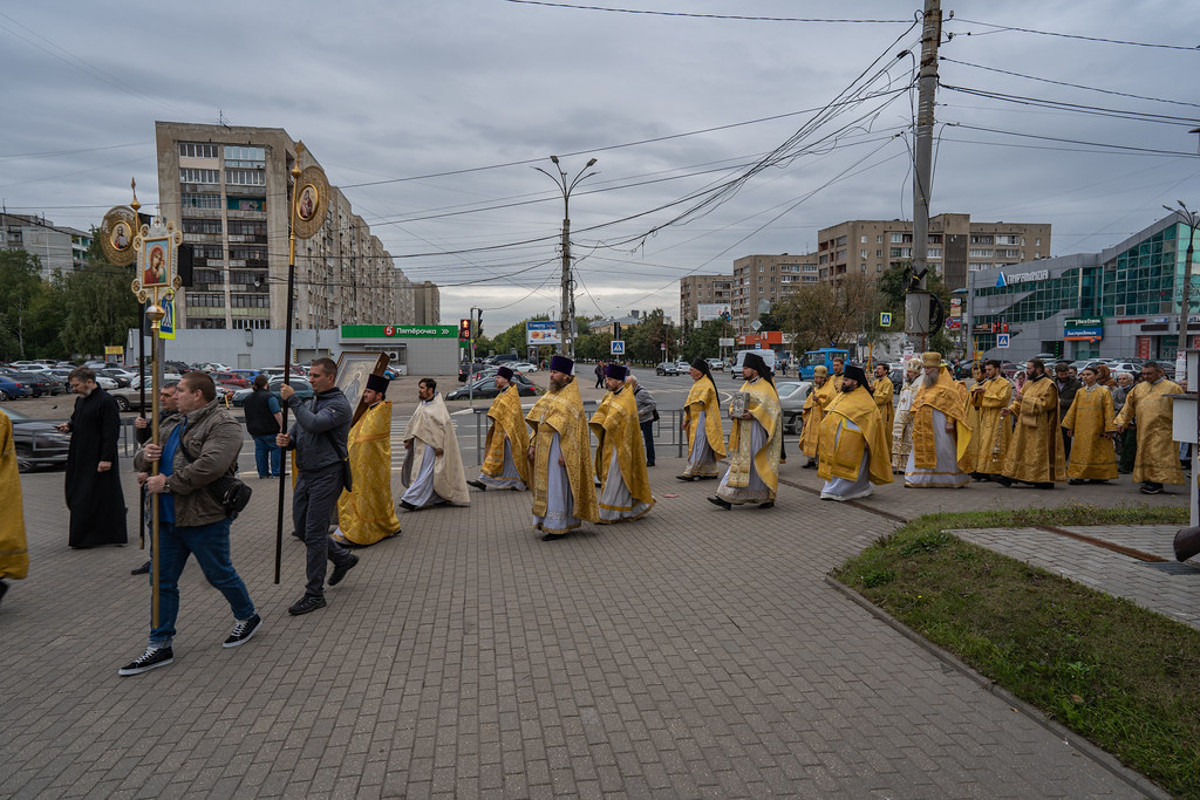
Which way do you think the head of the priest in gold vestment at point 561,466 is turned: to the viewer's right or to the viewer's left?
to the viewer's left

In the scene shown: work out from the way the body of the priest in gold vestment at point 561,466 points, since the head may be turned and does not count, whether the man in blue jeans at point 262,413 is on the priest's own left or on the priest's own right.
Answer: on the priest's own right

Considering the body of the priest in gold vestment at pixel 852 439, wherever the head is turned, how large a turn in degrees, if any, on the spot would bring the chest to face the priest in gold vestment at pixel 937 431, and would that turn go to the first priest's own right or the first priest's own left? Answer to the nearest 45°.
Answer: approximately 180°

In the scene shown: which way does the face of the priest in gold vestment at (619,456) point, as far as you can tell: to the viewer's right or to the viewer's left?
to the viewer's left

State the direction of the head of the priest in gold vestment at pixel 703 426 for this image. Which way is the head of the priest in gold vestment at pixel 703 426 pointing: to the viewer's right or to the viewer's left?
to the viewer's left

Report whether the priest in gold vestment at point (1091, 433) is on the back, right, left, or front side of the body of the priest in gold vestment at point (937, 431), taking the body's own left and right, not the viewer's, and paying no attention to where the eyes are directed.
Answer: back

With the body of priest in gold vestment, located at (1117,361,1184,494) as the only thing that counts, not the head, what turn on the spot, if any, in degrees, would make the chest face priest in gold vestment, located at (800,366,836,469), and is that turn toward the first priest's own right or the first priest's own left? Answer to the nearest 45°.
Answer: approximately 45° to the first priest's own right

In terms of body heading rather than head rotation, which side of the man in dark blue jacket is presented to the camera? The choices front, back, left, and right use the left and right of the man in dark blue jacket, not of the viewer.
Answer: left

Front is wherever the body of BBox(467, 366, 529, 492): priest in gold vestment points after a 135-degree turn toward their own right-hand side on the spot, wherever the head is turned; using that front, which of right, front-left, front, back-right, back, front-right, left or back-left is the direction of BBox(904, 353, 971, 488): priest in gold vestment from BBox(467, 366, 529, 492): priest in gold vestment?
front-right

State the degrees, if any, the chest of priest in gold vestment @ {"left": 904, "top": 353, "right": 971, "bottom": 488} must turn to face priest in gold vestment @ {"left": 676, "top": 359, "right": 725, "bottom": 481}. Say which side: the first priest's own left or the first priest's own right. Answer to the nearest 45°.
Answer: approximately 45° to the first priest's own right

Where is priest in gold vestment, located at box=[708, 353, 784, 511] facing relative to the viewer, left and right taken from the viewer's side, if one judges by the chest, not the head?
facing to the left of the viewer

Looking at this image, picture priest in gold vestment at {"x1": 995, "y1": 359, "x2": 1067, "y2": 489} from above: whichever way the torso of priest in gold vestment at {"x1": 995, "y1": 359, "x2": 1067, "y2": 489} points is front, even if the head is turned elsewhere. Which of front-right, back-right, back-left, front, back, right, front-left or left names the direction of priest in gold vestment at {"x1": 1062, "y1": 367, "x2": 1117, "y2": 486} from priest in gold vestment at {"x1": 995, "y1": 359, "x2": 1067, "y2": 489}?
back

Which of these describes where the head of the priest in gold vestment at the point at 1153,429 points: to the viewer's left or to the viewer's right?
to the viewer's left

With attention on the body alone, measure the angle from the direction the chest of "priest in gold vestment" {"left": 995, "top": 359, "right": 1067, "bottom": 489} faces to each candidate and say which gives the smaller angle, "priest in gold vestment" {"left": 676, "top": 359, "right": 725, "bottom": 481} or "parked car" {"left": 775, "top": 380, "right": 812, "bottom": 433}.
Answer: the priest in gold vestment

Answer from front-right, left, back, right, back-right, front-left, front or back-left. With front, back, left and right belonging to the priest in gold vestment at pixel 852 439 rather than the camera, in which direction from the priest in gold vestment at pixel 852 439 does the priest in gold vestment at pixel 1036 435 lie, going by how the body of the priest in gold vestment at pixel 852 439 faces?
back

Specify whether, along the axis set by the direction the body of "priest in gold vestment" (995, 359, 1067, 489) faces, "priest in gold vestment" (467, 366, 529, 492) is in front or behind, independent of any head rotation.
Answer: in front

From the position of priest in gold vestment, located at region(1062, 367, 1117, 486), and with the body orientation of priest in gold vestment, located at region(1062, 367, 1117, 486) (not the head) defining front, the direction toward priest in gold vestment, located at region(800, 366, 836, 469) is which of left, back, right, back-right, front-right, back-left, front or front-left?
front-right
